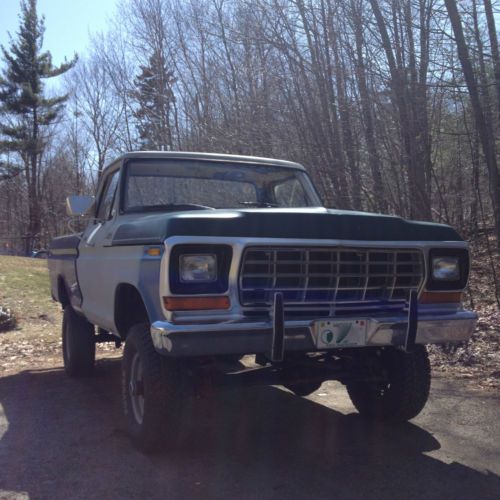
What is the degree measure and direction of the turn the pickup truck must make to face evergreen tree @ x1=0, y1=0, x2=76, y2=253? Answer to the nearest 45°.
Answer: approximately 180°

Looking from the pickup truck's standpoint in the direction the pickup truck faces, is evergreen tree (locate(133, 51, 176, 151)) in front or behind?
behind

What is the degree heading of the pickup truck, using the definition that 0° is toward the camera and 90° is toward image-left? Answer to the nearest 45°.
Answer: approximately 315°
